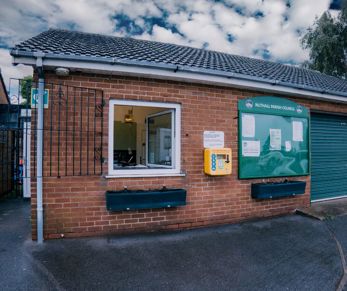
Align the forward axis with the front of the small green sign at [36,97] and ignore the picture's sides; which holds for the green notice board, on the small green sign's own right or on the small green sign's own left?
on the small green sign's own left

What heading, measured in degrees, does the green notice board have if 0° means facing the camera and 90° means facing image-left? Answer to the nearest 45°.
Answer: approximately 315°

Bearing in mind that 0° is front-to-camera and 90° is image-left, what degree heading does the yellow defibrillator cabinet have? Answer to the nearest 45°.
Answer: approximately 315°

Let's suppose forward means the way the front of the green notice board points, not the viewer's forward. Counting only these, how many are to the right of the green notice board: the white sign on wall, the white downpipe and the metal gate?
3

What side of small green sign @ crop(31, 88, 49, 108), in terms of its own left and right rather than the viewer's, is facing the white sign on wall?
left

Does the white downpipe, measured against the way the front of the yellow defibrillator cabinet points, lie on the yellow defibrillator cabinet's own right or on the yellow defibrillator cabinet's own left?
on the yellow defibrillator cabinet's own right

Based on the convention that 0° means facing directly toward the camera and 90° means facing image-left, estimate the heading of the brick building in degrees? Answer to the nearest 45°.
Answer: approximately 315°

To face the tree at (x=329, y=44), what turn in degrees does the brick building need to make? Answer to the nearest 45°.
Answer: approximately 90° to its left

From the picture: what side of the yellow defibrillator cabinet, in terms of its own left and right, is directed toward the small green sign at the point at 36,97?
right

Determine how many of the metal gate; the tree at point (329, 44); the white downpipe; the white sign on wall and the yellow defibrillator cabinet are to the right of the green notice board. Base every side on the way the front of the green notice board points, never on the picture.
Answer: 4

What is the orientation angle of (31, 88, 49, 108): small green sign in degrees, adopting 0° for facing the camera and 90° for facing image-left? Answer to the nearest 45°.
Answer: approximately 0°

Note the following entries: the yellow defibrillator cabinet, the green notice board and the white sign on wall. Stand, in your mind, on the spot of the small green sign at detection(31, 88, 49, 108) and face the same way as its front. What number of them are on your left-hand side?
3
